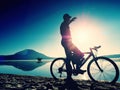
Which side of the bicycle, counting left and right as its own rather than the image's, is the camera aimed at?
right

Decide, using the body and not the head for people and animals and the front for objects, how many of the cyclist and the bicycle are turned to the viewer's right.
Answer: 2

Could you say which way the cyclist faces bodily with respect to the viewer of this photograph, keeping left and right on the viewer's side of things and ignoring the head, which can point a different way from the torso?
facing to the right of the viewer
